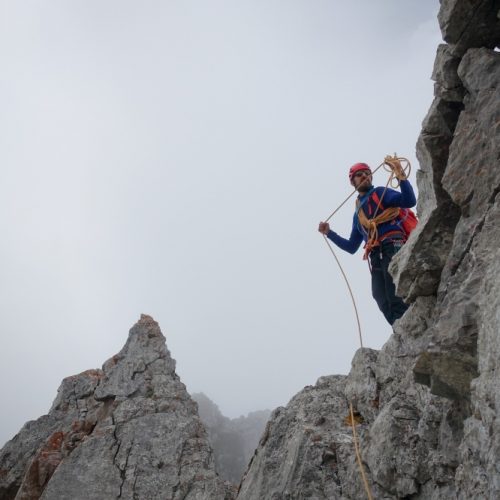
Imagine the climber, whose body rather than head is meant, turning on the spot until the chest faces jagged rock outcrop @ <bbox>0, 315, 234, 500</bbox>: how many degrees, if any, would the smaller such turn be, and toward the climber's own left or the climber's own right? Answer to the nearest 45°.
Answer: approximately 45° to the climber's own right

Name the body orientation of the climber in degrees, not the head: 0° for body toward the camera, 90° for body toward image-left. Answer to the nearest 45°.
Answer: approximately 45°
